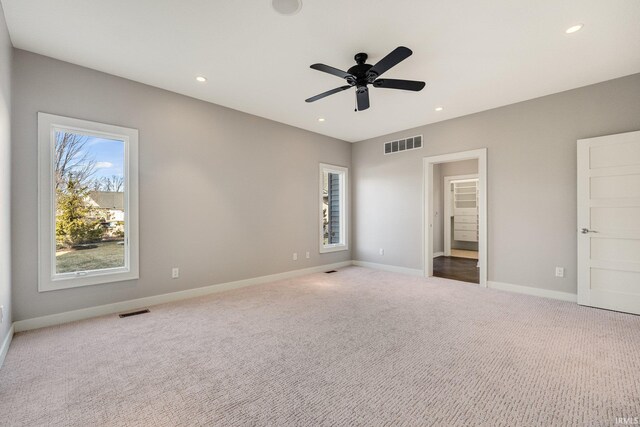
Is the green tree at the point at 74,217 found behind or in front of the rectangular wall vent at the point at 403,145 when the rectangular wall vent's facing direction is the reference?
in front

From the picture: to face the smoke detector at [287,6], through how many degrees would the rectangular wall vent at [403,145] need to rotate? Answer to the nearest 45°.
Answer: approximately 45° to its left

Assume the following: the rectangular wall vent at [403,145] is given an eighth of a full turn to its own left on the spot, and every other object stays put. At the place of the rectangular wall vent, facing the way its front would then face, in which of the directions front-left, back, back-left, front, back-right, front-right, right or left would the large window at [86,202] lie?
front-right

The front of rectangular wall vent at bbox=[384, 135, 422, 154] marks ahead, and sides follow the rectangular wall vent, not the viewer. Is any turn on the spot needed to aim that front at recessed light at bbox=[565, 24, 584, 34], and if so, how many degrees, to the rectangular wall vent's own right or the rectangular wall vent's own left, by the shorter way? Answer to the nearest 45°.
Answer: approximately 90° to the rectangular wall vent's own left

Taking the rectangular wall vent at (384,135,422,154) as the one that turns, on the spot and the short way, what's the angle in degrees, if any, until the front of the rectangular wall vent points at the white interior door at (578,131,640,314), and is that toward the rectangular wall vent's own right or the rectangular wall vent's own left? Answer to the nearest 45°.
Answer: approximately 90° to the rectangular wall vent's own left

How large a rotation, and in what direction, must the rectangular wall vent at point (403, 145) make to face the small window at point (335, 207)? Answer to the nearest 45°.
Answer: approximately 45° to its right
